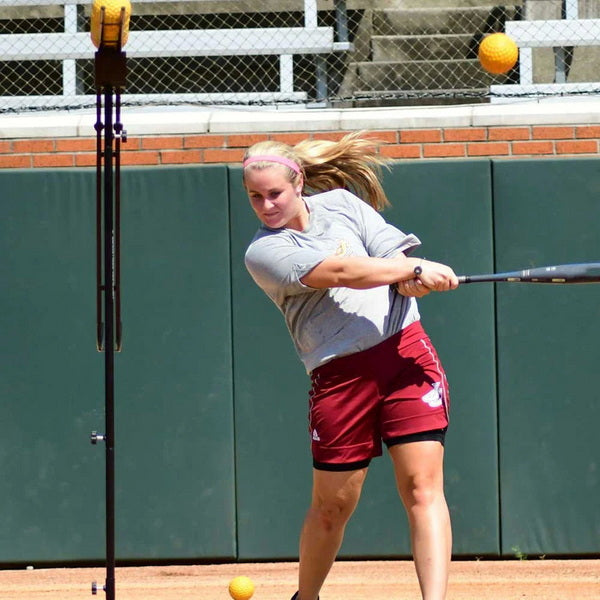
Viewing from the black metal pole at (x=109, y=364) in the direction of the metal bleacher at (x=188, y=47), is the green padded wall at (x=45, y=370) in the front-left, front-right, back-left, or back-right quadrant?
front-left

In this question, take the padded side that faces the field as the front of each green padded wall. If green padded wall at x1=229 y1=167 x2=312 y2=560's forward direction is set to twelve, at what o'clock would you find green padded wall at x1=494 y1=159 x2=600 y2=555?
green padded wall at x1=494 y1=159 x2=600 y2=555 is roughly at 9 o'clock from green padded wall at x1=229 y1=167 x2=312 y2=560.

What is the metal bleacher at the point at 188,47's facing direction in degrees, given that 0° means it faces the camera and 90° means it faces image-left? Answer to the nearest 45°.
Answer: approximately 0°

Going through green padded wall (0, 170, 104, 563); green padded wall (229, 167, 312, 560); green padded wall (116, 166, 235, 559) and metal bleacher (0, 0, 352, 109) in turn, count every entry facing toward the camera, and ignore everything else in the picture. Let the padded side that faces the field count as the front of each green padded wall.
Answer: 4

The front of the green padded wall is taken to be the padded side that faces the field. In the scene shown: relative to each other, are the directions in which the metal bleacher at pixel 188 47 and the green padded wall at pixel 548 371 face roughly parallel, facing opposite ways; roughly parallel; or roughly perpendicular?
roughly parallel

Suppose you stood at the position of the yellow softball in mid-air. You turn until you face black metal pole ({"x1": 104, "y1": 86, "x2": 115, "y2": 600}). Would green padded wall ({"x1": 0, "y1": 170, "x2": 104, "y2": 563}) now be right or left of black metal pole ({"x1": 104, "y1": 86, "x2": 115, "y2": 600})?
right

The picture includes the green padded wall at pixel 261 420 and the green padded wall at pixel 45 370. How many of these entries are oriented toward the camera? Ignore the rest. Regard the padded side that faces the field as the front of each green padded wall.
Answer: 2

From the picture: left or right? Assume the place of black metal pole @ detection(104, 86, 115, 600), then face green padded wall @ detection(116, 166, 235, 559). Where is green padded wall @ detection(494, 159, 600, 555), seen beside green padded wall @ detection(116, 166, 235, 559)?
right

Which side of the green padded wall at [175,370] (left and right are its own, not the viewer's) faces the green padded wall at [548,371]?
left

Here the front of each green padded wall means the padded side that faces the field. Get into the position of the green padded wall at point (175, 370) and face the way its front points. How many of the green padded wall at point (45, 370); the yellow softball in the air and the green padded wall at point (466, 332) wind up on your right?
1

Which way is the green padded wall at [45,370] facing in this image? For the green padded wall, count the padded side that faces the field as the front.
toward the camera

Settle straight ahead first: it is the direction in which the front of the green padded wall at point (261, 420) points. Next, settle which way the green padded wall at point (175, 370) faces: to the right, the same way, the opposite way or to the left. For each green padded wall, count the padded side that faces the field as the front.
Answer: the same way

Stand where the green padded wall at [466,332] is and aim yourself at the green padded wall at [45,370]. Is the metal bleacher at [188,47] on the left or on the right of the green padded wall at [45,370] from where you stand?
right

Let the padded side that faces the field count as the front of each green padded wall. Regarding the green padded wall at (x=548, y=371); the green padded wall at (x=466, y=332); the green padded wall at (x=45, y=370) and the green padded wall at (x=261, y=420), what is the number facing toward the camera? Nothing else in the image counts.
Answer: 4

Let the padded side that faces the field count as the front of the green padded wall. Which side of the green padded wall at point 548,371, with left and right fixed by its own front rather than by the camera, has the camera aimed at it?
front
